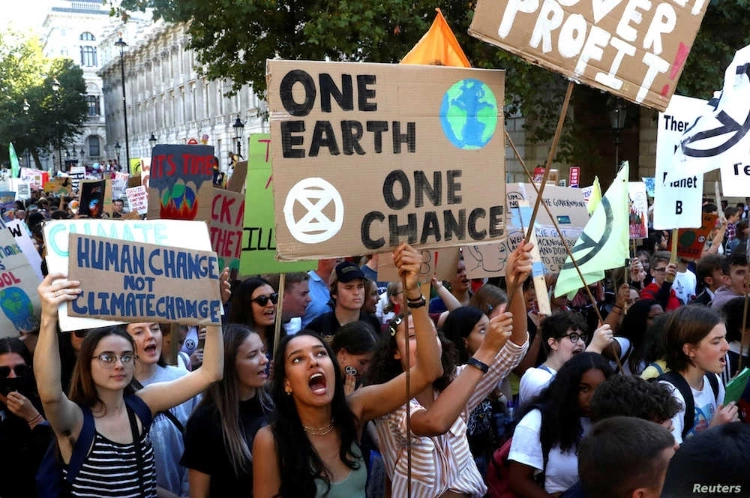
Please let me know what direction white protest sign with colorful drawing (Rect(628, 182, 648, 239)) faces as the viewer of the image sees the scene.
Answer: facing the viewer

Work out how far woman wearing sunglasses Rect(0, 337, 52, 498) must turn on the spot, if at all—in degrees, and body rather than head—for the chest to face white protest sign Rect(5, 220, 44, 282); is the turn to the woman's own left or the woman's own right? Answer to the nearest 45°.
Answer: approximately 180°

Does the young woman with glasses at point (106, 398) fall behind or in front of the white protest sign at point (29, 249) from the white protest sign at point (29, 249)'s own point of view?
in front

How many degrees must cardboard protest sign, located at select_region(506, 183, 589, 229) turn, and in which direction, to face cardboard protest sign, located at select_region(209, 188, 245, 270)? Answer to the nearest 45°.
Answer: approximately 45° to its right

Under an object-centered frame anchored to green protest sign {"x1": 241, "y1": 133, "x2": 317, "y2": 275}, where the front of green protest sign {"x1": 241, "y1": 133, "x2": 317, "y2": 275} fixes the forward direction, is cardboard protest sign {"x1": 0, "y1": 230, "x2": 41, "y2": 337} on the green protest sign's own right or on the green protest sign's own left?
on the green protest sign's own right

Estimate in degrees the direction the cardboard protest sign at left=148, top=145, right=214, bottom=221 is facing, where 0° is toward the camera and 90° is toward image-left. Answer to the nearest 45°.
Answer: approximately 0°

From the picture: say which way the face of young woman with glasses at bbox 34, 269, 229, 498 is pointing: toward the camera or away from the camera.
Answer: toward the camera

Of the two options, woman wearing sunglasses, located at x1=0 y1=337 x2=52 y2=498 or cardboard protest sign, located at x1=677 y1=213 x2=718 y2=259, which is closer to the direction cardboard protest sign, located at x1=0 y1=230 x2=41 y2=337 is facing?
the woman wearing sunglasses

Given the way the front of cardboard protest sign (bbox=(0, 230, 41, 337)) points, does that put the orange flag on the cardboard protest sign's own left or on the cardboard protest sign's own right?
on the cardboard protest sign's own left

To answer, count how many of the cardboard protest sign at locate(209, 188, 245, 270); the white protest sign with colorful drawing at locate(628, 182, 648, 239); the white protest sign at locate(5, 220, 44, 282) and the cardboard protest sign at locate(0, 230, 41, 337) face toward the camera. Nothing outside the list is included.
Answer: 4

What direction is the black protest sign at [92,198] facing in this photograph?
toward the camera

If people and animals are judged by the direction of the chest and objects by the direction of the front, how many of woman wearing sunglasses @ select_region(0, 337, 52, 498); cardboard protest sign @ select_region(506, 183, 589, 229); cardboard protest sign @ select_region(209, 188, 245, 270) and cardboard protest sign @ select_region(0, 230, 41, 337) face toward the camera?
4

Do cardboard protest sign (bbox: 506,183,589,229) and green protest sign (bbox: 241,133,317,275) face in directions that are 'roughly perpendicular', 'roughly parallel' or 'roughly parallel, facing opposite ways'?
roughly parallel

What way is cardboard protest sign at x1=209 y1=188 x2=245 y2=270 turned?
toward the camera
